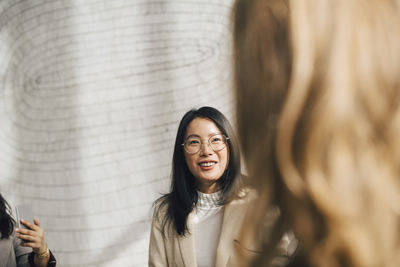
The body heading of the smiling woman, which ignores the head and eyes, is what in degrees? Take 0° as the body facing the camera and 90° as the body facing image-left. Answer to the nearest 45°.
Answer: approximately 0°
